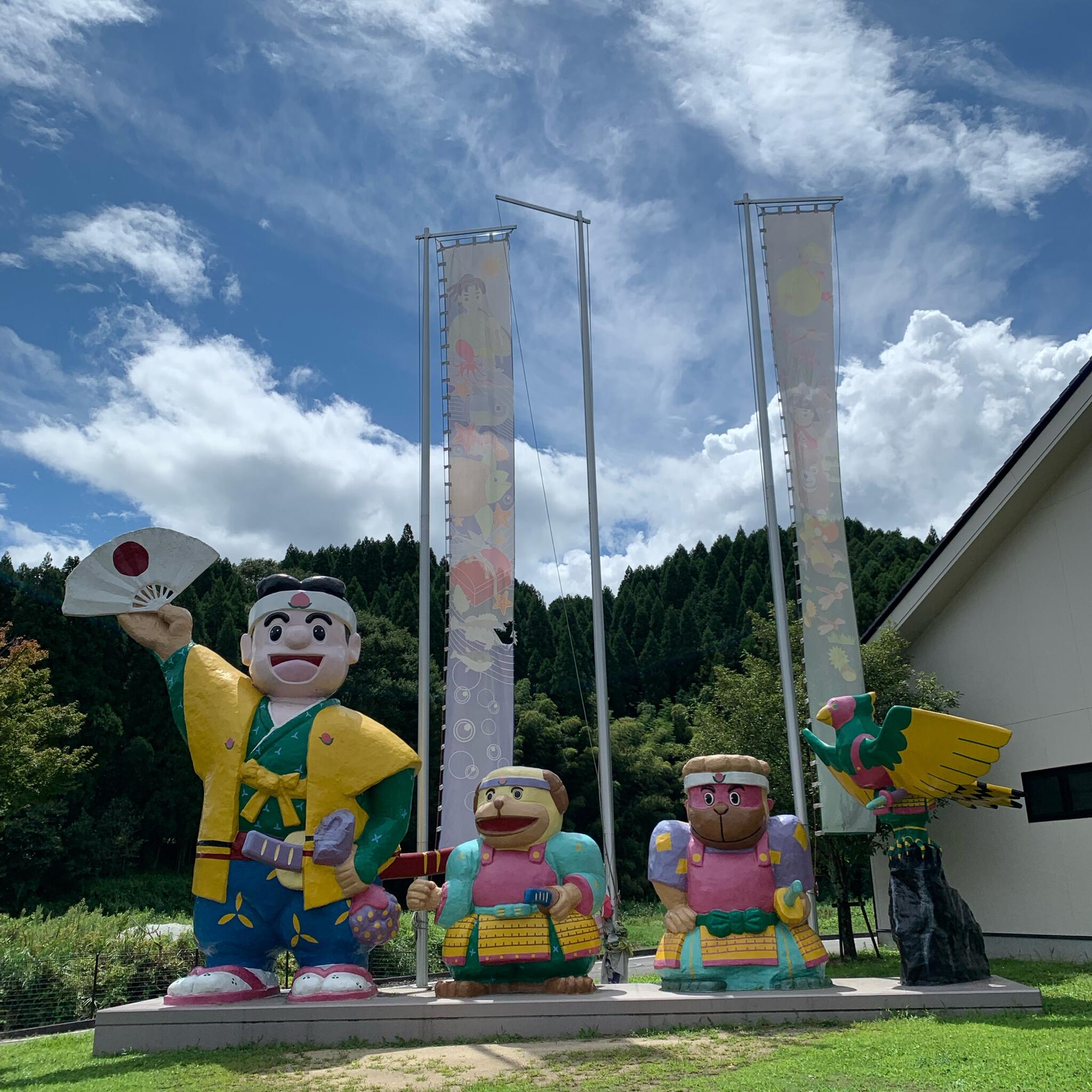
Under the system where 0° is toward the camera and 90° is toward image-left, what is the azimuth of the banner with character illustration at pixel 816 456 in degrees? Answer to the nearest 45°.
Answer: approximately 0°

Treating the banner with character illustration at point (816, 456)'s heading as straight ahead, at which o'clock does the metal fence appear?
The metal fence is roughly at 3 o'clock from the banner with character illustration.

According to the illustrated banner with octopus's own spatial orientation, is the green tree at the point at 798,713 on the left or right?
on its left

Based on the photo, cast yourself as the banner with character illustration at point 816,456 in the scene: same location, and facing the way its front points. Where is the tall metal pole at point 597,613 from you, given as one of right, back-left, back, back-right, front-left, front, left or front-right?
right

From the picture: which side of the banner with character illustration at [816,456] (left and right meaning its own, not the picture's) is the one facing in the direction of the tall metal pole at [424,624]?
right

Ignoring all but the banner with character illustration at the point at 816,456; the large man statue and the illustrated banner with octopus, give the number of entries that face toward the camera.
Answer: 3

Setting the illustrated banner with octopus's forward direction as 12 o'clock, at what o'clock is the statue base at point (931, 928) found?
The statue base is roughly at 10 o'clock from the illustrated banner with octopus.

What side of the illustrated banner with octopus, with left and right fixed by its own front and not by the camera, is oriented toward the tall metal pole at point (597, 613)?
left

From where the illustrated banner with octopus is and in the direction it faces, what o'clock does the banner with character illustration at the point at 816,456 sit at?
The banner with character illustration is roughly at 9 o'clock from the illustrated banner with octopus.

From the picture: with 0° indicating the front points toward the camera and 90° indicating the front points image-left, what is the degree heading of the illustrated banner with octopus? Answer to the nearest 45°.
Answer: approximately 0°

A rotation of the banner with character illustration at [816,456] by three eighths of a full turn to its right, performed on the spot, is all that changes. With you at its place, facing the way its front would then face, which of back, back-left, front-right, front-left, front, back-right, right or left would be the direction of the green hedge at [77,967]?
front-left

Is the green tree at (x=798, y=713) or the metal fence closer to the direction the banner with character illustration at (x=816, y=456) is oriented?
the metal fence
